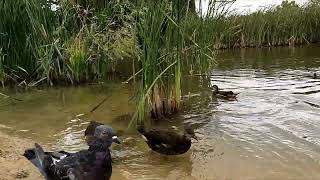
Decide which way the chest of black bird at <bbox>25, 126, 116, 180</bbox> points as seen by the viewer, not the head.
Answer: to the viewer's right

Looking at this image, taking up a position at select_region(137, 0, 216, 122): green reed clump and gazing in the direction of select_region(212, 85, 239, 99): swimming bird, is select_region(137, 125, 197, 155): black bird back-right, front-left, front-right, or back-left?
back-right

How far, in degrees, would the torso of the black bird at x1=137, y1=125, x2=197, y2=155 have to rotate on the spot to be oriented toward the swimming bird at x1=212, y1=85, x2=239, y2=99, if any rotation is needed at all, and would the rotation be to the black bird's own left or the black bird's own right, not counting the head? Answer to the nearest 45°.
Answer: approximately 90° to the black bird's own left

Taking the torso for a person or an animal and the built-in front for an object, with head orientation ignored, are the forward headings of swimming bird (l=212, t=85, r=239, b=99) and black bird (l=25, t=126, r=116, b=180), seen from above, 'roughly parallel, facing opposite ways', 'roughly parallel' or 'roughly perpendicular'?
roughly parallel, facing opposite ways

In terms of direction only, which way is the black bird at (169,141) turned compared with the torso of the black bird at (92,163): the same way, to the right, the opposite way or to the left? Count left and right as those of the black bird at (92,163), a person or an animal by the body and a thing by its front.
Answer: the same way

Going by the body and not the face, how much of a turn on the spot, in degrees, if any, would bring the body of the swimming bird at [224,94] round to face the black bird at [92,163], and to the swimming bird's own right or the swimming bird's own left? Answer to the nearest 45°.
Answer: approximately 90° to the swimming bird's own left

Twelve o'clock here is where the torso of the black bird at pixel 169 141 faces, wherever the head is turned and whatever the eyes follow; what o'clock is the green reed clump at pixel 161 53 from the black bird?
The green reed clump is roughly at 9 o'clock from the black bird.

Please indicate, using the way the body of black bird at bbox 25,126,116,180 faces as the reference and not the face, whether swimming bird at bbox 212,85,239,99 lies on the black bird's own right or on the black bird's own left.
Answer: on the black bird's own left

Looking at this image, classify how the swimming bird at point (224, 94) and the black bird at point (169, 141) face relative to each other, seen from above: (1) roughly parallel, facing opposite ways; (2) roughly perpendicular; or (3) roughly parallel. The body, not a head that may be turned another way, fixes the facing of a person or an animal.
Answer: roughly parallel, facing opposite ways

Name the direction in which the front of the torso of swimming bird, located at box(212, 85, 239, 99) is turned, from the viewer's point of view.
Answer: to the viewer's left

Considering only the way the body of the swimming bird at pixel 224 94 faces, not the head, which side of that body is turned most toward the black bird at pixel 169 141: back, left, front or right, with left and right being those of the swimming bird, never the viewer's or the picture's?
left

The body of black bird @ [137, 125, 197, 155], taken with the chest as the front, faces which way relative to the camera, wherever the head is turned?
to the viewer's right
